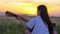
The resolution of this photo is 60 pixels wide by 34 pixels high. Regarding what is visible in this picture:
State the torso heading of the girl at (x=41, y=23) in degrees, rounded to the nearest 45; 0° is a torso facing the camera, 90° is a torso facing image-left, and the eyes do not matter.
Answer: approximately 135°
